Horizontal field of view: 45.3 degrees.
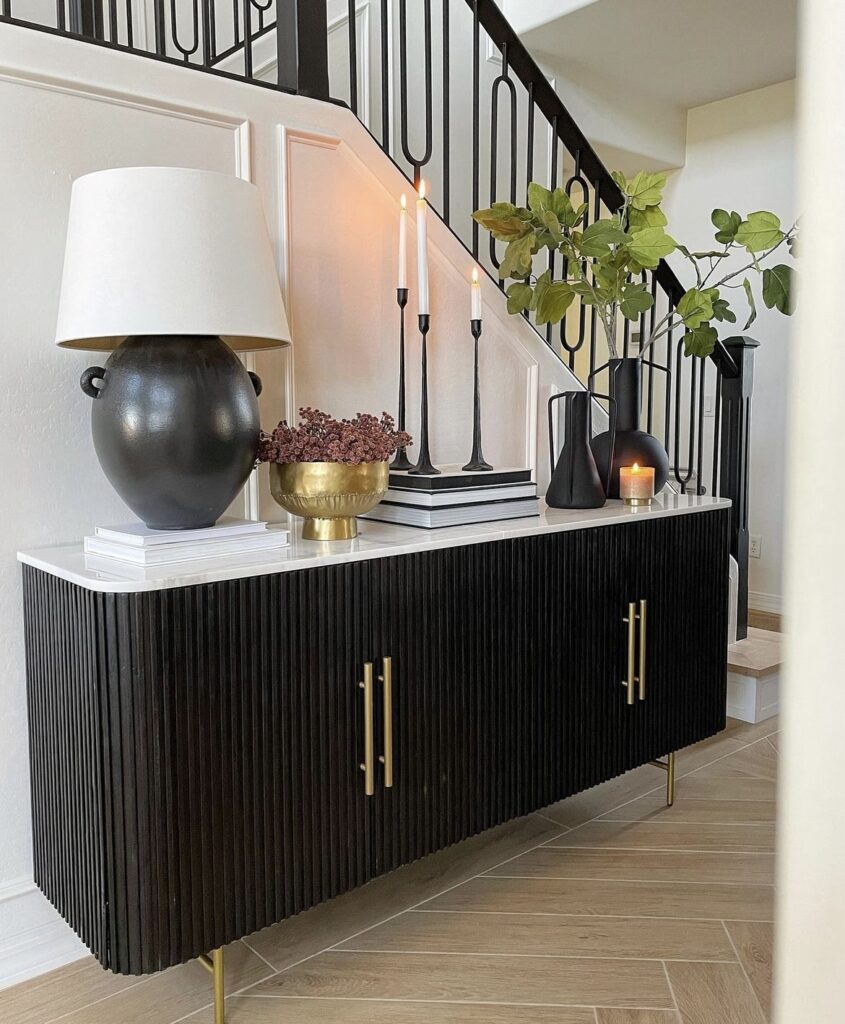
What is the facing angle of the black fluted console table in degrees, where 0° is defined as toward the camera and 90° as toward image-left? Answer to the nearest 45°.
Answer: approximately 315°
